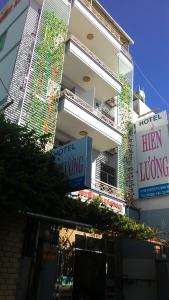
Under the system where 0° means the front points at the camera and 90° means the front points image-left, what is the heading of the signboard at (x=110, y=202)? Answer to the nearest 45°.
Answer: approximately 315°

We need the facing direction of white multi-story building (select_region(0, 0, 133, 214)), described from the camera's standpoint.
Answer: facing the viewer and to the right of the viewer

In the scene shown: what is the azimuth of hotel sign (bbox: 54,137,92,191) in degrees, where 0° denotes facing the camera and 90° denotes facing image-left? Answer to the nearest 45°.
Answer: approximately 45°

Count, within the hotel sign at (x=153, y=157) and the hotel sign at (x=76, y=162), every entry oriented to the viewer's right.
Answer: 0
